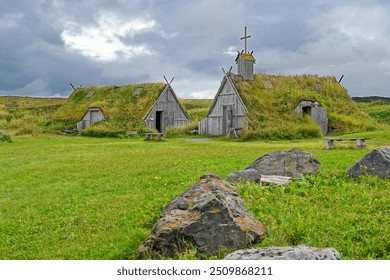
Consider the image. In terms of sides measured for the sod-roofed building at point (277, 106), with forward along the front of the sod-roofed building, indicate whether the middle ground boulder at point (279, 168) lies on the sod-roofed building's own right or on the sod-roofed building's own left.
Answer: on the sod-roofed building's own left

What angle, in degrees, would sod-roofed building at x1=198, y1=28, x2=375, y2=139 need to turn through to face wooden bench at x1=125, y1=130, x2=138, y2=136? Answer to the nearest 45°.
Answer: approximately 45° to its right

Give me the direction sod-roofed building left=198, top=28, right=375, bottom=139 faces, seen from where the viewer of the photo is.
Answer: facing the viewer and to the left of the viewer

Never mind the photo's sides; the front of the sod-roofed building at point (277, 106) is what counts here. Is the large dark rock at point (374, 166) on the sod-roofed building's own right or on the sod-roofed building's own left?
on the sod-roofed building's own left

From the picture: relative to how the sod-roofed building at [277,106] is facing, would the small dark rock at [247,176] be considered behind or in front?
in front

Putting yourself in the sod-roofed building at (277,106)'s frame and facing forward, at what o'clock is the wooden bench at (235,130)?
The wooden bench is roughly at 12 o'clock from the sod-roofed building.

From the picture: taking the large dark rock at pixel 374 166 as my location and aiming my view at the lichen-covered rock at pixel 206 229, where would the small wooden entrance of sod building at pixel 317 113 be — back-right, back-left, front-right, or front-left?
back-right

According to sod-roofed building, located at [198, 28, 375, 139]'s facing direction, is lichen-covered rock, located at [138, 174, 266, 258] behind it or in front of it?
in front

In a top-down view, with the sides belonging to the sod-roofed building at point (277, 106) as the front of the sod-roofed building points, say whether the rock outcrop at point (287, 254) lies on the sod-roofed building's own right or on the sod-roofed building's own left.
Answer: on the sod-roofed building's own left

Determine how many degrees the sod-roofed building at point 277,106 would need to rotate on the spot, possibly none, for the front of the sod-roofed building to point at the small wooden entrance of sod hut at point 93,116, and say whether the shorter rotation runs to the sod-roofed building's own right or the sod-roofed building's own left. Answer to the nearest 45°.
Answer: approximately 45° to the sod-roofed building's own right

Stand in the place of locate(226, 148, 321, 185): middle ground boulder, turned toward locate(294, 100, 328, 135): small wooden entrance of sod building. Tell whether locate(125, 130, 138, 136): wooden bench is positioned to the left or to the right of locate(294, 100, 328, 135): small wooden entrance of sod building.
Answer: left
